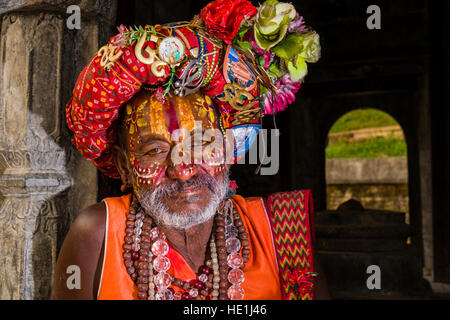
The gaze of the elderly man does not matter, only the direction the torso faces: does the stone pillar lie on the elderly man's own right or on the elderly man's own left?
on the elderly man's own right

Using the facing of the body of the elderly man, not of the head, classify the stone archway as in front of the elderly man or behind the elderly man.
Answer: behind

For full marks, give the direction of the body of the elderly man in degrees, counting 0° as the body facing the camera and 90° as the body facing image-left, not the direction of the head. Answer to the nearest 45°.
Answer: approximately 0°
